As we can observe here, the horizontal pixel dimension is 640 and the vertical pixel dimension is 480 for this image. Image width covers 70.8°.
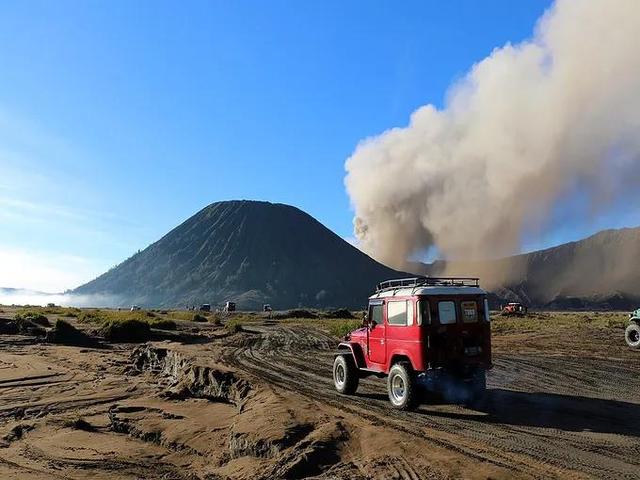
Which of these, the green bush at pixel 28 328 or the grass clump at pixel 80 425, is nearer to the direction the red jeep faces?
the green bush

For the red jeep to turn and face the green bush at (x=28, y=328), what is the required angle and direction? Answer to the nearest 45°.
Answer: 0° — it already faces it

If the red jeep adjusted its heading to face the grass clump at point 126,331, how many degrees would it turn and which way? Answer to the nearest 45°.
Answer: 0° — it already faces it

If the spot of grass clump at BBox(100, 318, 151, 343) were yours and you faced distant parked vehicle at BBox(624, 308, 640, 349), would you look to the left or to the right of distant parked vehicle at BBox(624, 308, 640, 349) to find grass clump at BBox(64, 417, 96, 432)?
right

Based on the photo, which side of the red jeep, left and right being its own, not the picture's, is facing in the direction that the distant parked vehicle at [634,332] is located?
right

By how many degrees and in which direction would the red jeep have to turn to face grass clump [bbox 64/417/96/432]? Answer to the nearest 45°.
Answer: approximately 45° to its left

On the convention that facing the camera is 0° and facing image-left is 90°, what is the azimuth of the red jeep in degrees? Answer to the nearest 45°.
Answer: approximately 135°
